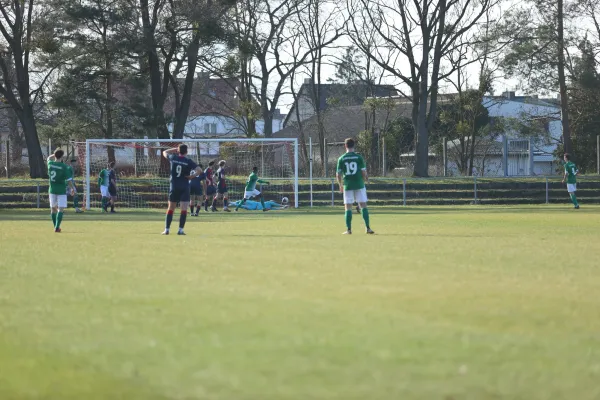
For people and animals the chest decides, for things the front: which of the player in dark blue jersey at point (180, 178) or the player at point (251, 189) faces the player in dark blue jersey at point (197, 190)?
the player in dark blue jersey at point (180, 178)

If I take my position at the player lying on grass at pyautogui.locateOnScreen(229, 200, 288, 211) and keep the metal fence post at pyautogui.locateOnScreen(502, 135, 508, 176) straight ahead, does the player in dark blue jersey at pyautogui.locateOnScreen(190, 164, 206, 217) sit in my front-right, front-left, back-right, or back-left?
back-right

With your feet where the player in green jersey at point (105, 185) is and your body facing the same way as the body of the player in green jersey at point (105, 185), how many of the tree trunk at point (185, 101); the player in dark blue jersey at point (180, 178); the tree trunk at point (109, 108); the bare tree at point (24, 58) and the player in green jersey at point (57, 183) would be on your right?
2

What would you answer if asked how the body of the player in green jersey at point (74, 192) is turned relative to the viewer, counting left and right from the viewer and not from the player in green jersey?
facing to the right of the viewer

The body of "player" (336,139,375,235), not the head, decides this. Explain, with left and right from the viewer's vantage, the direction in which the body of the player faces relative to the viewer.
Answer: facing away from the viewer

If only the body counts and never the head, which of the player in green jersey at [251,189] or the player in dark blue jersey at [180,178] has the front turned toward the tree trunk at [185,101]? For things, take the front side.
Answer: the player in dark blue jersey

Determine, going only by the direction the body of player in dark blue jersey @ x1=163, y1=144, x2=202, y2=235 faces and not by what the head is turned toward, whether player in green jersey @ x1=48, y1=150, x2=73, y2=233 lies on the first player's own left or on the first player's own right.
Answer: on the first player's own left

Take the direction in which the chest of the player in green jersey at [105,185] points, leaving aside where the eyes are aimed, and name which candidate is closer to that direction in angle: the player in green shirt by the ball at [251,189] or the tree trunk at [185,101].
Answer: the player in green shirt by the ball

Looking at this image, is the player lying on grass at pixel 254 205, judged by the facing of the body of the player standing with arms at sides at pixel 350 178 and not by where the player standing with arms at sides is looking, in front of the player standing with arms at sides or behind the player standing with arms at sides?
in front

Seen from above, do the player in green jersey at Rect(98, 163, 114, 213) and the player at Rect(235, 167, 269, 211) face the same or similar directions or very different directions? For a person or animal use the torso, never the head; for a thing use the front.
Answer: same or similar directions

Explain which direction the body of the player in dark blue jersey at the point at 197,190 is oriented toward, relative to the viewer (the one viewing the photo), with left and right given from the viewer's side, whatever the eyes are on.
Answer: facing away from the viewer and to the right of the viewer

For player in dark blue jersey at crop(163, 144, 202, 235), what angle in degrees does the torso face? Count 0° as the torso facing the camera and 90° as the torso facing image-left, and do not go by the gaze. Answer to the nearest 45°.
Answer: approximately 180°
